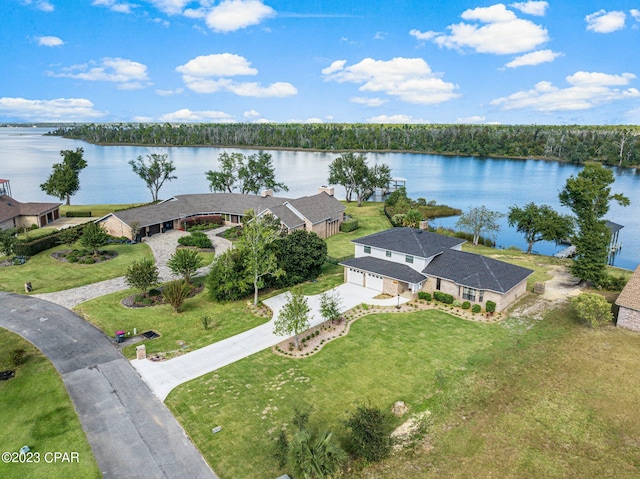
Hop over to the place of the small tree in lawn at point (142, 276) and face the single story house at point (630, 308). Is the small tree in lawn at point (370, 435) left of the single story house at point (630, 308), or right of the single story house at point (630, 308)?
right

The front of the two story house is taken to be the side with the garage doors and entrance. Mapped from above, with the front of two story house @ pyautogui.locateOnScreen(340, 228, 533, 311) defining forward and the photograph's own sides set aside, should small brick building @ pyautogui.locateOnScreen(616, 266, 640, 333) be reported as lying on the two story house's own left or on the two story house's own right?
on the two story house's own left

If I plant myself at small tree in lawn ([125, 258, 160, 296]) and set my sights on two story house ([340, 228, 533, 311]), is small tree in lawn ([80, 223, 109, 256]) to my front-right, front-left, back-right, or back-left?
back-left

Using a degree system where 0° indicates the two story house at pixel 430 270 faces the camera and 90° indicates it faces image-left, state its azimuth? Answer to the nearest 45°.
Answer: approximately 45°

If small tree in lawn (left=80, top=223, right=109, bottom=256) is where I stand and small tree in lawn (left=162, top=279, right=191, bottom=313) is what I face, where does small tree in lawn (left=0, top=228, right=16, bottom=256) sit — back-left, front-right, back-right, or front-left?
back-right

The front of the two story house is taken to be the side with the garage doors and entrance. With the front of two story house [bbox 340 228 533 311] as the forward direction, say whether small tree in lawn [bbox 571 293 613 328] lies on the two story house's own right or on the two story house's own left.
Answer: on the two story house's own left
